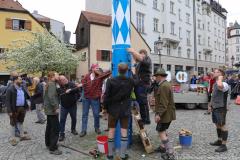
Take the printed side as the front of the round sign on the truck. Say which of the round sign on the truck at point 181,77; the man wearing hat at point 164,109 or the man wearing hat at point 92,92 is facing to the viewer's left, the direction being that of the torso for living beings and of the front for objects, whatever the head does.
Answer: the man wearing hat at point 164,109

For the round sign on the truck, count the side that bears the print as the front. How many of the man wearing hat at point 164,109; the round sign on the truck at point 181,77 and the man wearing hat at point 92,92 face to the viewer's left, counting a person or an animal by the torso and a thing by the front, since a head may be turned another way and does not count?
1

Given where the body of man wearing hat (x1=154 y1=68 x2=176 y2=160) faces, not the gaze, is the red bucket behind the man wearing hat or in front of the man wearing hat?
in front

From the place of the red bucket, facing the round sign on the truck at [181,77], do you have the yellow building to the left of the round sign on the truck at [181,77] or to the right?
left

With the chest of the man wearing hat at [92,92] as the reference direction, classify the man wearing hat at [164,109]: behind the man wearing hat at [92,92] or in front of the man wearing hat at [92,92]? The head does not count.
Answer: in front

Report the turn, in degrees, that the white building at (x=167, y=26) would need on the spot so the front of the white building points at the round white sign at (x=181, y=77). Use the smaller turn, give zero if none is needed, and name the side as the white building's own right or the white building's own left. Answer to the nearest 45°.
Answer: approximately 45° to the white building's own right

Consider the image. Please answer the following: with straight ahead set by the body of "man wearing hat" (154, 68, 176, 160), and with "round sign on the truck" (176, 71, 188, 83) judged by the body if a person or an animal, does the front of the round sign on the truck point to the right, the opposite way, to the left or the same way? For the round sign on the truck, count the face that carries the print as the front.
to the left

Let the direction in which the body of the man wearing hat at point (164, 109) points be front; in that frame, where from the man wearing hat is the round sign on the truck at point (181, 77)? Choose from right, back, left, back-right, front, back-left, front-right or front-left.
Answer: right

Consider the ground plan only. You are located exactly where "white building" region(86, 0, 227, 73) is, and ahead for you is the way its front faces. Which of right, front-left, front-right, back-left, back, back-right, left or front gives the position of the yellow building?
right

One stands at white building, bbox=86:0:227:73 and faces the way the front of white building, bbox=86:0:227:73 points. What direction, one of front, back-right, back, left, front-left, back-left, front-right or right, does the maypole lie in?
front-right

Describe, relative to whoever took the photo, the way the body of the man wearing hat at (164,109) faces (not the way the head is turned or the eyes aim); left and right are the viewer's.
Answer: facing to the left of the viewer

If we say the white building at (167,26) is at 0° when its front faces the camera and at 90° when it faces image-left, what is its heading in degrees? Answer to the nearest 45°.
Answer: approximately 315°

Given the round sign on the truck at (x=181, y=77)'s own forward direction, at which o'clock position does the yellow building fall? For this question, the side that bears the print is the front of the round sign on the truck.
The yellow building is roughly at 4 o'clock from the round sign on the truck.

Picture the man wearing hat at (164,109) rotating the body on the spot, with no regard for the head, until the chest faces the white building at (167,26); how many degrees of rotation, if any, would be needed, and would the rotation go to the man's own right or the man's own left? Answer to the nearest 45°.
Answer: approximately 90° to the man's own right
